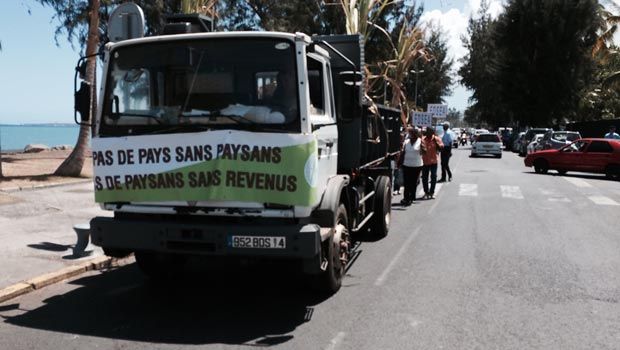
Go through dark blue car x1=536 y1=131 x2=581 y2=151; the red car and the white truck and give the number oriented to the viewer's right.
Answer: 0

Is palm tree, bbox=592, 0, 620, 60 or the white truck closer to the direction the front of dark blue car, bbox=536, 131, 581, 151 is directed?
the white truck

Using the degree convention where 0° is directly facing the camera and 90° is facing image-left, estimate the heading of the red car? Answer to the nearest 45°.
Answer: approximately 90°

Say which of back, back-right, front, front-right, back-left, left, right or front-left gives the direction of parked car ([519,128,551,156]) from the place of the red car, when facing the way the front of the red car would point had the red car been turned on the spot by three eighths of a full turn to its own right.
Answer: front-left

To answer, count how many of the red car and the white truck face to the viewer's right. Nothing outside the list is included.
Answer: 0

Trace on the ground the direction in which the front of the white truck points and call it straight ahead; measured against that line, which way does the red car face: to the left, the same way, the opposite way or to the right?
to the right

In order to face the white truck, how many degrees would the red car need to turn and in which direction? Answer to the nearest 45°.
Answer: approximately 90° to its left

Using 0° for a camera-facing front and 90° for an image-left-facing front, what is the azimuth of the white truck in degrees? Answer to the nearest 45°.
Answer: approximately 45°

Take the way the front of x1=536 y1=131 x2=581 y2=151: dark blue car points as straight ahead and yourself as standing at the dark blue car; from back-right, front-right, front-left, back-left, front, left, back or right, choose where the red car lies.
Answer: back

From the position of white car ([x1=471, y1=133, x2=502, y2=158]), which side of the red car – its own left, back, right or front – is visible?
right
